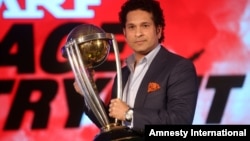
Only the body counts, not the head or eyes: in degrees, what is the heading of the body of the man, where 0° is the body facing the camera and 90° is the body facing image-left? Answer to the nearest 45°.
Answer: approximately 45°
